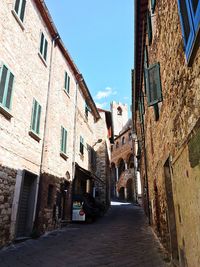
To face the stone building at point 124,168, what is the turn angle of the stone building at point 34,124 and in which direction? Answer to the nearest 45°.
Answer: approximately 45° to its left

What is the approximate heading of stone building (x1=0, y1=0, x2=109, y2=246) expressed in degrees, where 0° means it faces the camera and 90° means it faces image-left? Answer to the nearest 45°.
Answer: approximately 270°

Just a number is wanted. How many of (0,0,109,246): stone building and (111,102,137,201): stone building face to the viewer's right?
1

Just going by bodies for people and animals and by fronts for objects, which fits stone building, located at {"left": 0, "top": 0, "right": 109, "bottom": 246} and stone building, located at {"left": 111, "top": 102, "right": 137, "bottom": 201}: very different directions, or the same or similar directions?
very different directions

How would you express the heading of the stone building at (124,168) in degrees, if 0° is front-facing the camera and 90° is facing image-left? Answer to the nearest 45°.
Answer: approximately 45°

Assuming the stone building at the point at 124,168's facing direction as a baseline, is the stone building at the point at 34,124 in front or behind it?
in front
